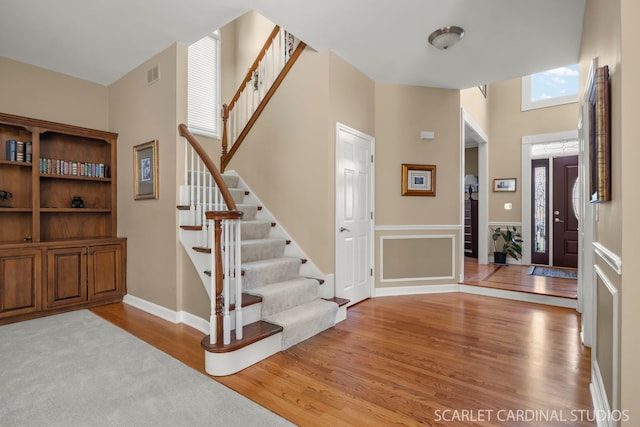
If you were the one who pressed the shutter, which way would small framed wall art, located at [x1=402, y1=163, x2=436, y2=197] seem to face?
facing the viewer

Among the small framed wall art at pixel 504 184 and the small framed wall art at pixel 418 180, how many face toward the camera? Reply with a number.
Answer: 2

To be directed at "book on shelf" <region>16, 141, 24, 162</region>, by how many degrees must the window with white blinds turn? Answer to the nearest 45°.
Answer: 0° — it already faces it

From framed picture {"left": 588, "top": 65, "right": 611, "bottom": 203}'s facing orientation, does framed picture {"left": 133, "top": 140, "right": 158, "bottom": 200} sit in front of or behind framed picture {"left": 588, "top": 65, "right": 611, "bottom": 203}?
in front

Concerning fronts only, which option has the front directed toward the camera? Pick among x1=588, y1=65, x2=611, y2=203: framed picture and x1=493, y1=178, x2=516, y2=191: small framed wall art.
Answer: the small framed wall art

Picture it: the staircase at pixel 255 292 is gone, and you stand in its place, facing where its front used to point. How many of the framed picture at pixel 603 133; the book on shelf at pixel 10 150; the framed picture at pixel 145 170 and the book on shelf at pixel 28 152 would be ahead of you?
1

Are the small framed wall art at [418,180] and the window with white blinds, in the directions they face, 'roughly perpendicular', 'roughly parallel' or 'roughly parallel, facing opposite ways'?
roughly parallel

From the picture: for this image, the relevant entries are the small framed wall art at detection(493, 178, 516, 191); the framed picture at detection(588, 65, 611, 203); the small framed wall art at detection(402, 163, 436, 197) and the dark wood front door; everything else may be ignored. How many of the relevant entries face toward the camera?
3

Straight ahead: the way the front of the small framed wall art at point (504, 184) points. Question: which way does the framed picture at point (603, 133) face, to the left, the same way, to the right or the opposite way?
to the right

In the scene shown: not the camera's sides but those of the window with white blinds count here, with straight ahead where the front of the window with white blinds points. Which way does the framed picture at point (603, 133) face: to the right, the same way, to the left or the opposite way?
to the right

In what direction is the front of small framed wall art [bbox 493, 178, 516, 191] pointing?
toward the camera

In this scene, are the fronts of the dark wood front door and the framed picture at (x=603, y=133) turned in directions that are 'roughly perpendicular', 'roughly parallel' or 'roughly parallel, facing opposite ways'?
roughly perpendicular

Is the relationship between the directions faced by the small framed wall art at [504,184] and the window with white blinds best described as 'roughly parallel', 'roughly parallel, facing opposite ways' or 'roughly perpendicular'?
roughly parallel

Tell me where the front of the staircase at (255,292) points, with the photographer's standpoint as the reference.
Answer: facing the viewer and to the right of the viewer

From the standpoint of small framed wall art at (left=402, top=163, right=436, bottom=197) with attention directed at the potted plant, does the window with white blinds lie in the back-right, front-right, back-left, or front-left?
back-left

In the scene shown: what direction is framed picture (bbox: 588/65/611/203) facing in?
to the viewer's left
